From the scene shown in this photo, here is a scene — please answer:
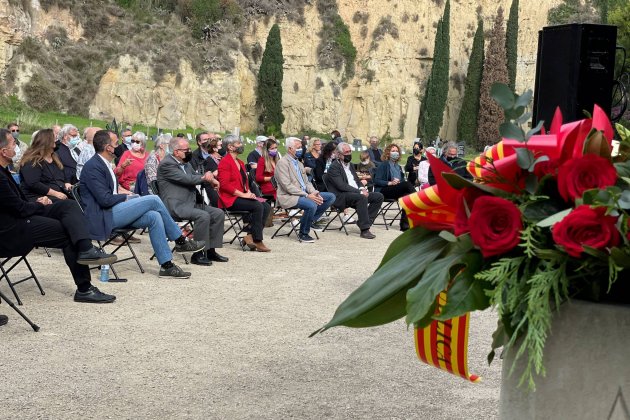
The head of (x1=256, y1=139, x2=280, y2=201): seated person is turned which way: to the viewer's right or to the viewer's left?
to the viewer's right

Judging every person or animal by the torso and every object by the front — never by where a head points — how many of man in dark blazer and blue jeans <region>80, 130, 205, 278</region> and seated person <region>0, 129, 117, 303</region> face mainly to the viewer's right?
2

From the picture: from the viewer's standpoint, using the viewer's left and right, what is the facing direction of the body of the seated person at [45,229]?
facing to the right of the viewer

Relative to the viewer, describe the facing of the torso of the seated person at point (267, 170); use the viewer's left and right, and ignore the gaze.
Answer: facing the viewer and to the right of the viewer

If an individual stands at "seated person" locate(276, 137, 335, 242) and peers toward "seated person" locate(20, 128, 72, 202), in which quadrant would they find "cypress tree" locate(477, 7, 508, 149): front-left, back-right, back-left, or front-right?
back-right

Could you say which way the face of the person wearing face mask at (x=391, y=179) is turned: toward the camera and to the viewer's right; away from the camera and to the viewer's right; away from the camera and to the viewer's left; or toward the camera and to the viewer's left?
toward the camera and to the viewer's right

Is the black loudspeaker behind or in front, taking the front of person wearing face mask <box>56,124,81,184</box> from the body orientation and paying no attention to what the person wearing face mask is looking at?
in front

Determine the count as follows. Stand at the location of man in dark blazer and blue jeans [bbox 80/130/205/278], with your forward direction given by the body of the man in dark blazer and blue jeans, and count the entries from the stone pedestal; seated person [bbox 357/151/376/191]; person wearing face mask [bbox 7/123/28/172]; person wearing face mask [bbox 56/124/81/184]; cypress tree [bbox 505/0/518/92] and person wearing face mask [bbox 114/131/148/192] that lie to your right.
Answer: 1

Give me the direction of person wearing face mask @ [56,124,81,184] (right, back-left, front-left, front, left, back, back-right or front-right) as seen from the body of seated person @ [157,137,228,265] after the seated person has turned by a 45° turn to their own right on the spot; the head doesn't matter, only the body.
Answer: back-right

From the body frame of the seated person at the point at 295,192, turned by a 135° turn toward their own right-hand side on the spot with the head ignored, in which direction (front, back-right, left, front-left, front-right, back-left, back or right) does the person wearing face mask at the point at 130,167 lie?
front

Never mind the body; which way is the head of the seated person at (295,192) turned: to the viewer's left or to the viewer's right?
to the viewer's right

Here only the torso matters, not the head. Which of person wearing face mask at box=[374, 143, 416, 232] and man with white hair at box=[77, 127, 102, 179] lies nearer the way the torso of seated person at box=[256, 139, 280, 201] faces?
the person wearing face mask

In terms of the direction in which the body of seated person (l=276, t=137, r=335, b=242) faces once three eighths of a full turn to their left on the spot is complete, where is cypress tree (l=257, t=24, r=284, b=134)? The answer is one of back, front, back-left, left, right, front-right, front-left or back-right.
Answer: front

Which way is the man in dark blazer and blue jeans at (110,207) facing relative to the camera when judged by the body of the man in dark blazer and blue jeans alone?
to the viewer's right

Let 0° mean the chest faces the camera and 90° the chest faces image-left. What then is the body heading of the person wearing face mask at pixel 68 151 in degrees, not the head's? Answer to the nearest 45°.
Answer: approximately 315°

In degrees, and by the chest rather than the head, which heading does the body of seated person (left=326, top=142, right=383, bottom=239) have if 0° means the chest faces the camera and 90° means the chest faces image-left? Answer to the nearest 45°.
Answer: approximately 315°

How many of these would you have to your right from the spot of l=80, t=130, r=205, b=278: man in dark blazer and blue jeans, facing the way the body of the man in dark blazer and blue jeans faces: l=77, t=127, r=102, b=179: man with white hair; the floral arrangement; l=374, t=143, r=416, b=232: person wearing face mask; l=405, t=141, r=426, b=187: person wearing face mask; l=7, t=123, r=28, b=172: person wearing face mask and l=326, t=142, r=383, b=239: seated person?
1

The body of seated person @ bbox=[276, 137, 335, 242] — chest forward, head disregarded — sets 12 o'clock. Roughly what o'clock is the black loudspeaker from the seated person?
The black loudspeaker is roughly at 1 o'clock from the seated person.
